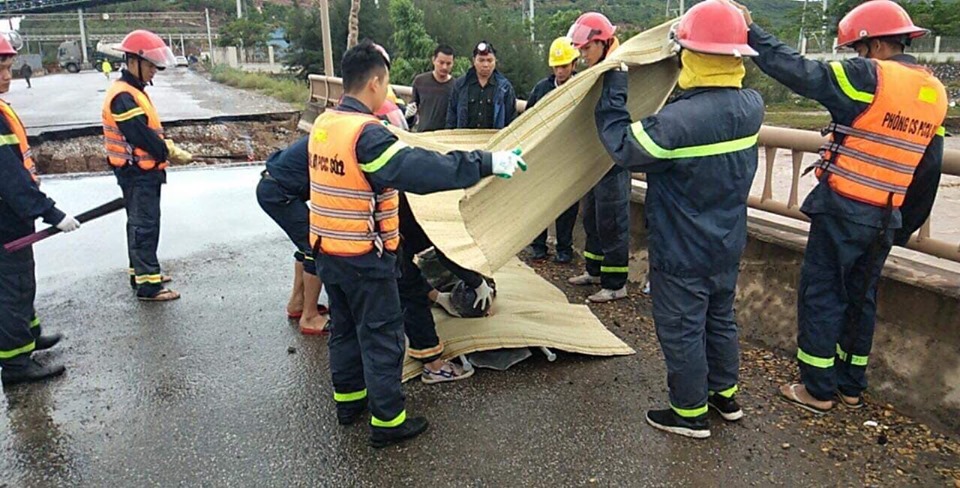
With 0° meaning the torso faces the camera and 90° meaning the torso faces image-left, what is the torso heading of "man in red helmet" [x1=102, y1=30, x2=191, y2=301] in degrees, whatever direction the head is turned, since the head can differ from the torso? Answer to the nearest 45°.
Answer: approximately 270°

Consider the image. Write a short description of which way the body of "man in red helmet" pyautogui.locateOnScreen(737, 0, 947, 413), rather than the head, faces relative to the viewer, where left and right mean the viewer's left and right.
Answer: facing away from the viewer and to the left of the viewer

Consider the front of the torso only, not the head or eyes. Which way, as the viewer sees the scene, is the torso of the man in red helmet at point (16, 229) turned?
to the viewer's right

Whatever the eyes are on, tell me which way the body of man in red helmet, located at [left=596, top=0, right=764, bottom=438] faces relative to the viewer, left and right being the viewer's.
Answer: facing away from the viewer and to the left of the viewer

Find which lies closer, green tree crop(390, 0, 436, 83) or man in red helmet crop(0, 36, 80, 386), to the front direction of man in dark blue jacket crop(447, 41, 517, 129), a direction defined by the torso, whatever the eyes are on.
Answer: the man in red helmet

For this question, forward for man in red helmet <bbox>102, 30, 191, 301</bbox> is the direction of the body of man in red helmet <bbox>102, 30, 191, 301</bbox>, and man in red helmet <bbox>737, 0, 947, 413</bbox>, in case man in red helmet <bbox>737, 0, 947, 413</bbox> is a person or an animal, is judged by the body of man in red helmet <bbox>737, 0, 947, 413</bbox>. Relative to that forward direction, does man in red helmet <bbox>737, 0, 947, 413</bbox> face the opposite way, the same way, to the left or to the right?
to the left
